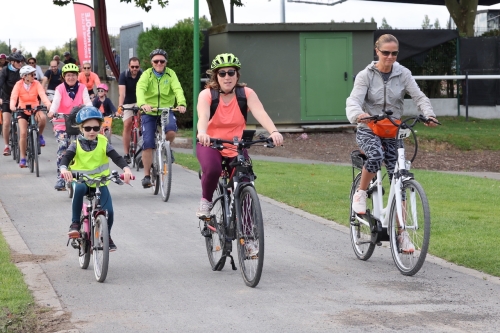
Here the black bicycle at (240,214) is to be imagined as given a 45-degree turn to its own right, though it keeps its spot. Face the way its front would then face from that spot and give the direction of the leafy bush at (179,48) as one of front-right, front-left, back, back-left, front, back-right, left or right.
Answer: back-right

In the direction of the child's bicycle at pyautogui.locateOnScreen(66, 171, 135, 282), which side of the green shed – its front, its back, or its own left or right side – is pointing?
front

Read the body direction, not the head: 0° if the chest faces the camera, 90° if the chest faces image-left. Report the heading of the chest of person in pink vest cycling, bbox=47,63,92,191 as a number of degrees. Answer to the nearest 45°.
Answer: approximately 0°

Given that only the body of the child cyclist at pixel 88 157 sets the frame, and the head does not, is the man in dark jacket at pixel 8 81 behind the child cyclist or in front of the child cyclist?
behind

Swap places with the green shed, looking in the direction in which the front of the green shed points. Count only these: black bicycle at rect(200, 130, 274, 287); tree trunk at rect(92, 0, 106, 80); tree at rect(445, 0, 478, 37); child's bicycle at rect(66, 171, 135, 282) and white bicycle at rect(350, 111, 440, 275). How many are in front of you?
3

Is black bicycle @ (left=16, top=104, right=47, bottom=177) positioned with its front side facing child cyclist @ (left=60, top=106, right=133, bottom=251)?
yes
